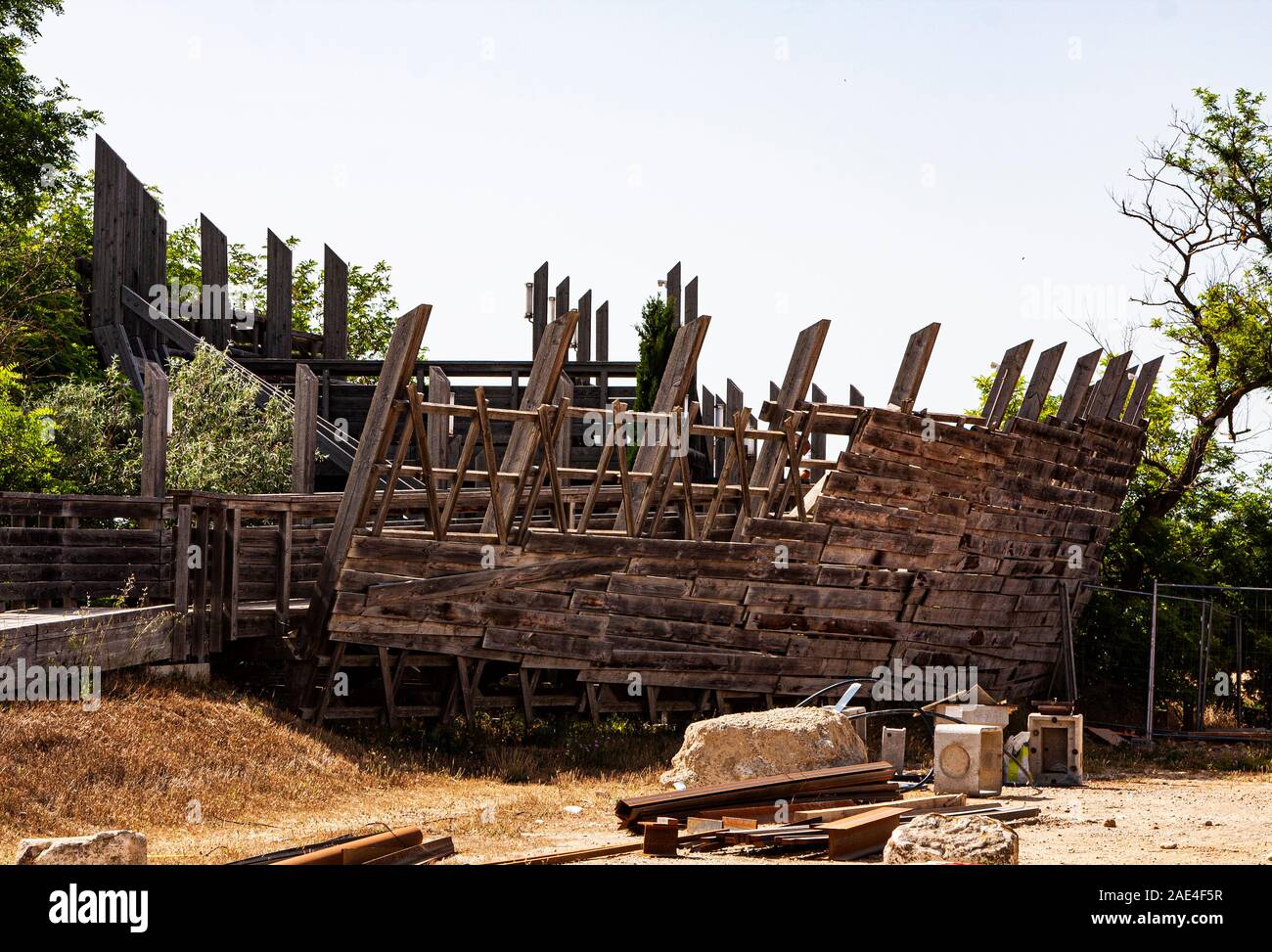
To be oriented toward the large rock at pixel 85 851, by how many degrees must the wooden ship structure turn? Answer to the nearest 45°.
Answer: approximately 90° to its right

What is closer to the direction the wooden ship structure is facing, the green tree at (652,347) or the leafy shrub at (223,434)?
the green tree

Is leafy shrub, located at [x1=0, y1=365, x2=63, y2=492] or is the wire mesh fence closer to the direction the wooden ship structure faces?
the wire mesh fence

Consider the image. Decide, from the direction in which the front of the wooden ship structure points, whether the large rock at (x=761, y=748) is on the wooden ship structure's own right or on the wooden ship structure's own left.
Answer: on the wooden ship structure's own right

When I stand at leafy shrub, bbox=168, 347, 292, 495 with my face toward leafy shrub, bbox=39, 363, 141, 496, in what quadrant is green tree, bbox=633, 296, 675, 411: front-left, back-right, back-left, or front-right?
back-right

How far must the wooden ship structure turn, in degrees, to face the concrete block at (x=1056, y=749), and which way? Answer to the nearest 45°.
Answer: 0° — it already faces it

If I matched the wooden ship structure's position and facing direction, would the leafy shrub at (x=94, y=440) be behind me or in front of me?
behind

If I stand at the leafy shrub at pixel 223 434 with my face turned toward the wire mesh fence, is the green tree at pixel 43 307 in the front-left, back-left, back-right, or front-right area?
back-left

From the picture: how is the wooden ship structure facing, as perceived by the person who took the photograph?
facing to the right of the viewer

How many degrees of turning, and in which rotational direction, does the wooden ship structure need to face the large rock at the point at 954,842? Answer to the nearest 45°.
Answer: approximately 90° to its right

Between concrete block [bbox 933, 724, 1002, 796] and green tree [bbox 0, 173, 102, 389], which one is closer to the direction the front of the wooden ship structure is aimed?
the concrete block
